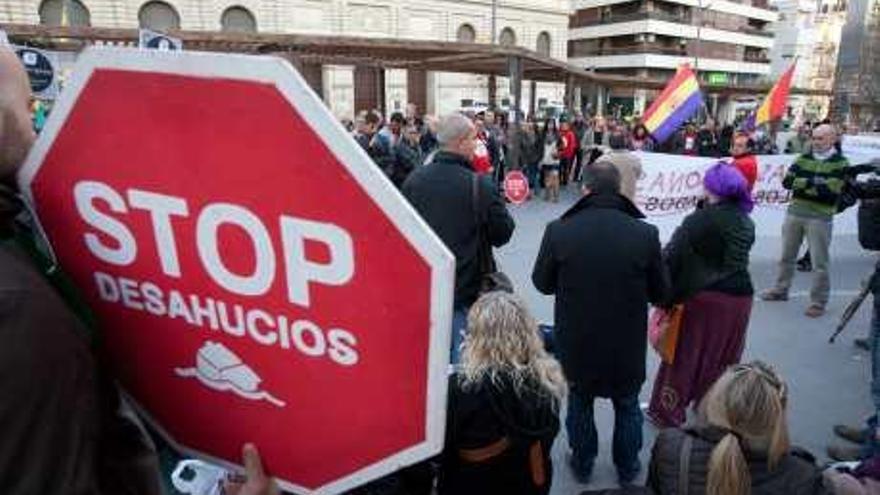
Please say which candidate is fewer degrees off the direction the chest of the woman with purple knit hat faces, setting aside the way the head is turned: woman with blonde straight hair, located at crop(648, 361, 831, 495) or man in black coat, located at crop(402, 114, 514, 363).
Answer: the man in black coat

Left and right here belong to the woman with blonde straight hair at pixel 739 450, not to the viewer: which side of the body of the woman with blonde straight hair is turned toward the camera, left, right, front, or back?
back

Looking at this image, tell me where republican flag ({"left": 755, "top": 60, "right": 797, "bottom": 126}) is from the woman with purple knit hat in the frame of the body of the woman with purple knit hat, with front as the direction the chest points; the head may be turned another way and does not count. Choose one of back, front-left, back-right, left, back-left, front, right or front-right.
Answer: front-right

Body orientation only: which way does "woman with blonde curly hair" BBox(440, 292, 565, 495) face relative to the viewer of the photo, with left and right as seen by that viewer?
facing away from the viewer

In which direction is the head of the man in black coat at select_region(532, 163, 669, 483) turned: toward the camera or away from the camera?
away from the camera

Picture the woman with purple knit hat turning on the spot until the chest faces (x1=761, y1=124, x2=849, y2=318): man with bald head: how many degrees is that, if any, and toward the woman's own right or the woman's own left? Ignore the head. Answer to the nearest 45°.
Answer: approximately 45° to the woman's own right

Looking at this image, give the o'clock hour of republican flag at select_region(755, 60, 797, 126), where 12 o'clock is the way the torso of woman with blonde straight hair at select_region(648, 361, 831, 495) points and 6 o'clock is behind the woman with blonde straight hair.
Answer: The republican flag is roughly at 12 o'clock from the woman with blonde straight hair.

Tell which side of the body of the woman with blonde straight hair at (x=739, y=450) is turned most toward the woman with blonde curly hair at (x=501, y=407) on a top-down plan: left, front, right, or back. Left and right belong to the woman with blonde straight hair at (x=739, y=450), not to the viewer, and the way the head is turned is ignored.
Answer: left

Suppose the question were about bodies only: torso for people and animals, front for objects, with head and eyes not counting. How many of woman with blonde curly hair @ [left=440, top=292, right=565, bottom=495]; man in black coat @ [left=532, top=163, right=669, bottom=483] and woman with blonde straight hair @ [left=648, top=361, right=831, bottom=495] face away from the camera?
3

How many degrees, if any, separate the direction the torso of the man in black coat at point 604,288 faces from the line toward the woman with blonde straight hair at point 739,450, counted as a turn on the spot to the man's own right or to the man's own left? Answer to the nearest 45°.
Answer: approximately 180°

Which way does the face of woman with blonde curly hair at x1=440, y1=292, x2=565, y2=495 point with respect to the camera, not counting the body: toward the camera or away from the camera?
away from the camera

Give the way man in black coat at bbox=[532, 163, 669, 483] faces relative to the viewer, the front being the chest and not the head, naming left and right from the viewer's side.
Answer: facing away from the viewer

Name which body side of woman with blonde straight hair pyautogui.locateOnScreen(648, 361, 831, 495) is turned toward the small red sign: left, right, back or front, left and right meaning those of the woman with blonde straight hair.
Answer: front

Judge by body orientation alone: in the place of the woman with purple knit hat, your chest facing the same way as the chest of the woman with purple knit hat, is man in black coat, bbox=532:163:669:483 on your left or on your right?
on your left

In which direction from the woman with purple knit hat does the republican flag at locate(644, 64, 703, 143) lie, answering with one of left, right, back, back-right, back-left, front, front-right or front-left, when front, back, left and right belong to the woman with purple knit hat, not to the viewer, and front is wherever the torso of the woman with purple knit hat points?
front-right

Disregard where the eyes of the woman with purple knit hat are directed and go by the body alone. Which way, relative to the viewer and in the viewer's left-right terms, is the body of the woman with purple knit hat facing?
facing away from the viewer and to the left of the viewer

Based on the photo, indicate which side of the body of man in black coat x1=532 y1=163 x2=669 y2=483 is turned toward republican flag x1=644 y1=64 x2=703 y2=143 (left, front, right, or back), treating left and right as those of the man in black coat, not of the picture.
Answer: front
